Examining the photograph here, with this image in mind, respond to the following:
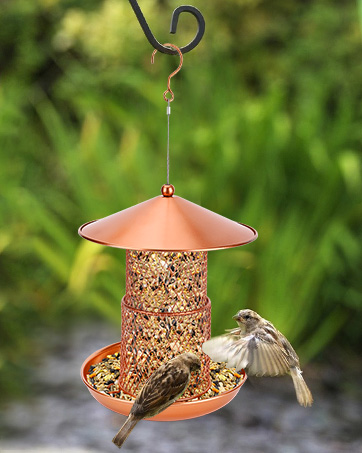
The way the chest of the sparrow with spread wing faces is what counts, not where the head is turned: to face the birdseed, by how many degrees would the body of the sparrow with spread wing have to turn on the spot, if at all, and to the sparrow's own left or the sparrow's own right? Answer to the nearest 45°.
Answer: approximately 45° to the sparrow's own right

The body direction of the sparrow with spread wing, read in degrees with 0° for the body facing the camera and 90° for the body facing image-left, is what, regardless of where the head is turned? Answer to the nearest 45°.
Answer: approximately 90°

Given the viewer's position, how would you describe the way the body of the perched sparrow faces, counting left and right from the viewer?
facing away from the viewer and to the right of the viewer

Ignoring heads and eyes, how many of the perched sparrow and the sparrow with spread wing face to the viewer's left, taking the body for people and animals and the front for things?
1
